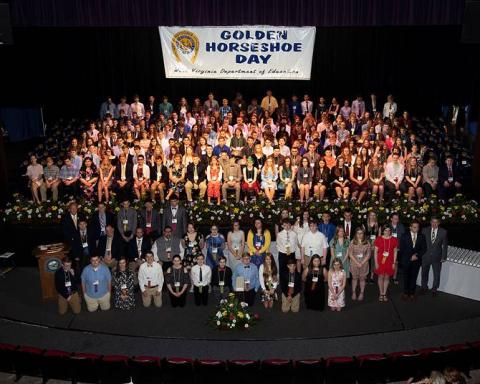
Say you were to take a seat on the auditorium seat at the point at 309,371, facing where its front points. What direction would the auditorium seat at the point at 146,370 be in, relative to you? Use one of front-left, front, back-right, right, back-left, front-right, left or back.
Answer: left

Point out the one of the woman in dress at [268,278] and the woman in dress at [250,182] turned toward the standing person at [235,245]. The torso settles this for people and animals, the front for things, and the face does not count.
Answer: the woman in dress at [250,182]

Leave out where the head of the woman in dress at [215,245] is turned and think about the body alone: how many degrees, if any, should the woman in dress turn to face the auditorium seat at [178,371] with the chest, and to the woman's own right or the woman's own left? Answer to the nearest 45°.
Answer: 0° — they already face it

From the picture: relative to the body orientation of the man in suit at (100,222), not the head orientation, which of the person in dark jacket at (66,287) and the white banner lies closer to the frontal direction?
the person in dark jacket

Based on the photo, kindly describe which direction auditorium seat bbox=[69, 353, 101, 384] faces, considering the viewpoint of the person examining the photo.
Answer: facing away from the viewer

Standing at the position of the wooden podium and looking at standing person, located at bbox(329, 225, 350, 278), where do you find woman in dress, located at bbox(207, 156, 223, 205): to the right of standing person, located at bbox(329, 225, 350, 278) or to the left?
left

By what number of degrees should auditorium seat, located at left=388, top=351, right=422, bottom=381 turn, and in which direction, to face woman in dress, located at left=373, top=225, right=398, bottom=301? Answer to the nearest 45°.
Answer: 0° — it already faces them

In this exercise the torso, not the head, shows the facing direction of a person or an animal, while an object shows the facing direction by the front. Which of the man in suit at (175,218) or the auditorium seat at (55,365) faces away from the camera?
the auditorium seat

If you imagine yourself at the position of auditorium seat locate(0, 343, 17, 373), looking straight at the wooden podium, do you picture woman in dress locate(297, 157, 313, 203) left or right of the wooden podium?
right

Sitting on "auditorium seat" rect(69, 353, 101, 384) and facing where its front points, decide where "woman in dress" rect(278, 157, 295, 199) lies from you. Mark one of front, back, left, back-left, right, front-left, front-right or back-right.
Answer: front-right

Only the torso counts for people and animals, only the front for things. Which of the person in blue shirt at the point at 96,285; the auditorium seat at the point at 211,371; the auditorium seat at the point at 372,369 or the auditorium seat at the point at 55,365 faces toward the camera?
the person in blue shirt

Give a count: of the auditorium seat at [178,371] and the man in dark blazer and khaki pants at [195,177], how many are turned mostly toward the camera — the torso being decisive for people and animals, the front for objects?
1

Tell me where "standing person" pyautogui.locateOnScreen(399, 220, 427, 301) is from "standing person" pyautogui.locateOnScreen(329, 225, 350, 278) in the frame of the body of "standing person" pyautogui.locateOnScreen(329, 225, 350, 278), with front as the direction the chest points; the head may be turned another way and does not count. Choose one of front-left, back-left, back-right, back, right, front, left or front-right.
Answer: left

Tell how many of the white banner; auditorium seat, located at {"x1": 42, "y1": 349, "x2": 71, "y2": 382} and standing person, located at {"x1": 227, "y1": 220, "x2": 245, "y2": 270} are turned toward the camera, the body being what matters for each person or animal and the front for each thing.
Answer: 2

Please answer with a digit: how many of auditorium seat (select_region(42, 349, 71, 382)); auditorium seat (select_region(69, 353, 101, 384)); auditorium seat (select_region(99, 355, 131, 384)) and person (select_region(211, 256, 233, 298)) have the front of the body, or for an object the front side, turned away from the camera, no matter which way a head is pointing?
3
